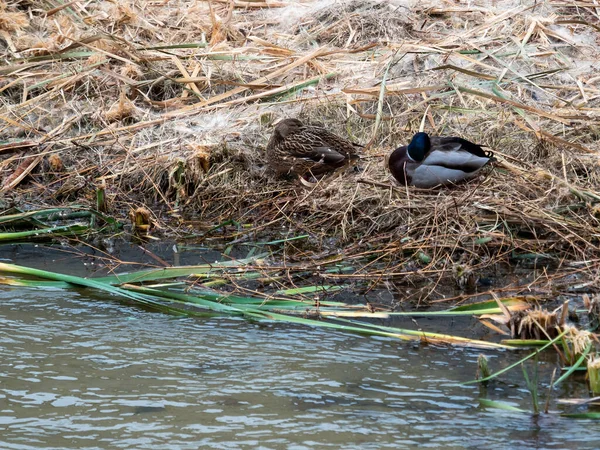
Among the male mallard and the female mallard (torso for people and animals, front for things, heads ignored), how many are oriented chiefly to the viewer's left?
2

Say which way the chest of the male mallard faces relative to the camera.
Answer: to the viewer's left

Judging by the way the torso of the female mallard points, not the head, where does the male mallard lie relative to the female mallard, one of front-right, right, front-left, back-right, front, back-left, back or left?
back-left

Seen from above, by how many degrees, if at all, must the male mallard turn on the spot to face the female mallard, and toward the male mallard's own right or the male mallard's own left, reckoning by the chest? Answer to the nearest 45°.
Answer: approximately 45° to the male mallard's own right

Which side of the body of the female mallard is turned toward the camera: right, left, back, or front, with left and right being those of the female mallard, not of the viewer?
left
